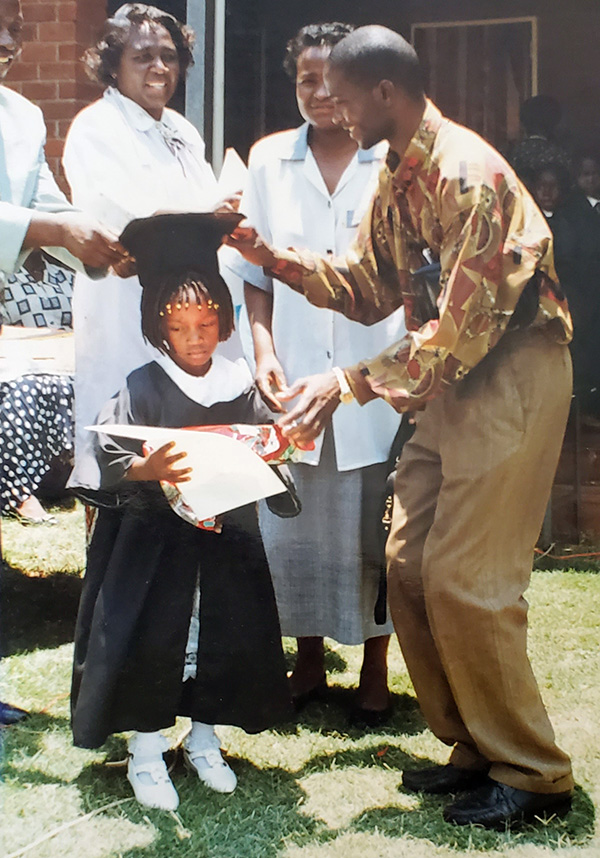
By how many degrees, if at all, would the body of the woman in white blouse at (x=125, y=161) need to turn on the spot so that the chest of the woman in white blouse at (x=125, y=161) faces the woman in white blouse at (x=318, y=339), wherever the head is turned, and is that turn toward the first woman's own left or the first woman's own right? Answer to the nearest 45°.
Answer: approximately 45° to the first woman's own left

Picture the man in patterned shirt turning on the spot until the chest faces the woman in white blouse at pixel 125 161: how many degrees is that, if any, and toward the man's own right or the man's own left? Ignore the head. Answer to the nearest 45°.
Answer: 0° — they already face them

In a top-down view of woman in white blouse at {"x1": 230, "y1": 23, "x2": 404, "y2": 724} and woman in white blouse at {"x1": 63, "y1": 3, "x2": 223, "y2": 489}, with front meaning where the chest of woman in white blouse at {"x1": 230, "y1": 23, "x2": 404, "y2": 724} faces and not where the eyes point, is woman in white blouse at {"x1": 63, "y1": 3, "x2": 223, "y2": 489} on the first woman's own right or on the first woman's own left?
on the first woman's own right

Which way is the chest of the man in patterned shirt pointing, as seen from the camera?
to the viewer's left

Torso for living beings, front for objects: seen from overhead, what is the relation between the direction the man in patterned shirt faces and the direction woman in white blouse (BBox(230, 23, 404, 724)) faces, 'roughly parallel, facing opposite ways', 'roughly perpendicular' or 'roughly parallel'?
roughly perpendicular

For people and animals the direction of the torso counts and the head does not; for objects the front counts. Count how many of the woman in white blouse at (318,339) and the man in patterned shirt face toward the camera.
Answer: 1

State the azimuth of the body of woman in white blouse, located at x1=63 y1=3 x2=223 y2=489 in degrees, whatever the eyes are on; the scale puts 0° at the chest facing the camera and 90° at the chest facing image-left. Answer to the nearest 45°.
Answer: approximately 315°

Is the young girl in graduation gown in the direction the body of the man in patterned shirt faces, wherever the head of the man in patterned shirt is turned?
yes
